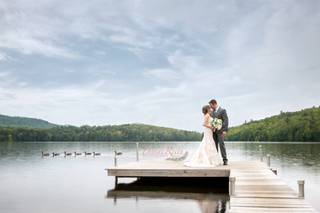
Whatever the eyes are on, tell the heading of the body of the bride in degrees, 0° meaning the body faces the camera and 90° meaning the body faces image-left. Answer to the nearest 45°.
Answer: approximately 270°

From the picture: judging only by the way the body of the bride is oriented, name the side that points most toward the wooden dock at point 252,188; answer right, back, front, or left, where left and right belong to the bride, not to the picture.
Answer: right
